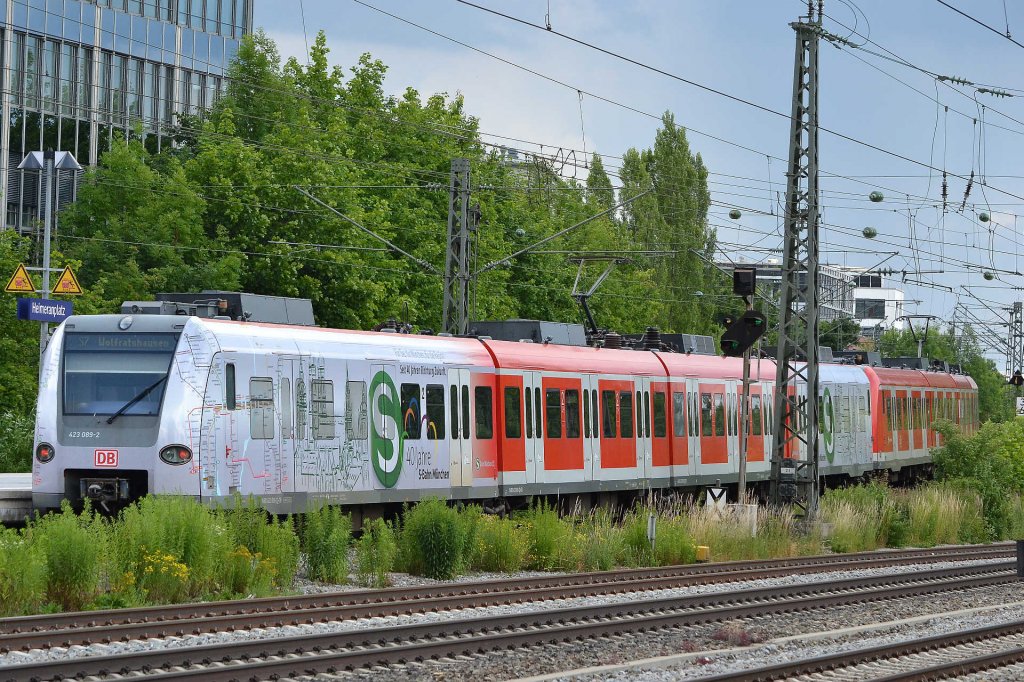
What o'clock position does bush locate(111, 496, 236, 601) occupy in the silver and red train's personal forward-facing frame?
The bush is roughly at 11 o'clock from the silver and red train.

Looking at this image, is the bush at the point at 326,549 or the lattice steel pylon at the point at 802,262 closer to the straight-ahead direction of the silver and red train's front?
the bush

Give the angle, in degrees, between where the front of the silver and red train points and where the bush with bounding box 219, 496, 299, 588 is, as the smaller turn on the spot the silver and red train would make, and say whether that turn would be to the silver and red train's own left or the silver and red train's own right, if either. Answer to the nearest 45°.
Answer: approximately 45° to the silver and red train's own left

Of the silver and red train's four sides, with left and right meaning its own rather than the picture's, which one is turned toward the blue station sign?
front

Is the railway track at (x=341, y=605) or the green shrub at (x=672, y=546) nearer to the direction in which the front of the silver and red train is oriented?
the railway track

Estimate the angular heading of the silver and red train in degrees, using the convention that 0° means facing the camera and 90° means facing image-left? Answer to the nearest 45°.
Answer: approximately 45°

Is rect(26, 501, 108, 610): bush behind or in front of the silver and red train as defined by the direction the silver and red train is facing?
in front

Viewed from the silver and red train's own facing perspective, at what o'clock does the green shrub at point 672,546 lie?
The green shrub is roughly at 7 o'clock from the silver and red train.
